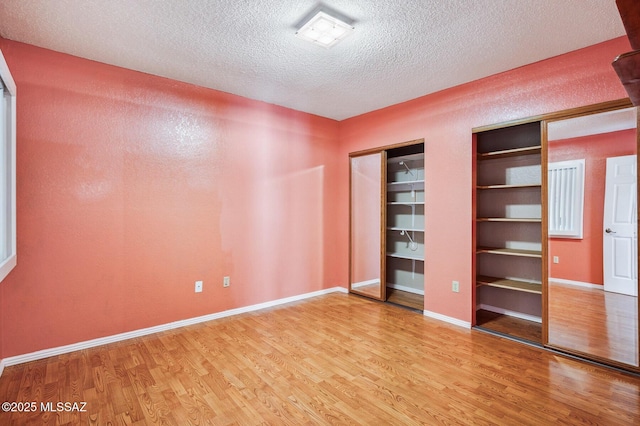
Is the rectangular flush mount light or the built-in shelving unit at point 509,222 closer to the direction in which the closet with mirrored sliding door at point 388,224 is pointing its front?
the rectangular flush mount light

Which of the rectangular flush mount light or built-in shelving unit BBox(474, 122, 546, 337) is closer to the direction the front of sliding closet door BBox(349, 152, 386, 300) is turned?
the rectangular flush mount light

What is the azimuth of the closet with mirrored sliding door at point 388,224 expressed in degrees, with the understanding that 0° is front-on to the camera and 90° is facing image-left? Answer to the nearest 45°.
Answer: approximately 45°

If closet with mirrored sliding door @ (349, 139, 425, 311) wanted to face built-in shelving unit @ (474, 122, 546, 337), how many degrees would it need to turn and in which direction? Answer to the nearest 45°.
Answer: approximately 90° to its left

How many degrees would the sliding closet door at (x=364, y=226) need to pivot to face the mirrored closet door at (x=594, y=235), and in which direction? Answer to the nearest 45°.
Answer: approximately 90° to its left

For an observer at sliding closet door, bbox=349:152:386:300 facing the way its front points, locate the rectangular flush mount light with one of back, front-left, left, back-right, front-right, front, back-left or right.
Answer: front-left

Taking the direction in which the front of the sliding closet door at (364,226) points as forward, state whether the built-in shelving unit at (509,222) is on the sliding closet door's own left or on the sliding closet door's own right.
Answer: on the sliding closet door's own left

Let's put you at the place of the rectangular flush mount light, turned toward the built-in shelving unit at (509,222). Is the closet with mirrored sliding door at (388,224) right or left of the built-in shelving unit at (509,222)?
left

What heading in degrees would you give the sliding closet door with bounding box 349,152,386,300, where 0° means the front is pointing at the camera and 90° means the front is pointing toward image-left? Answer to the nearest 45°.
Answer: approximately 45°

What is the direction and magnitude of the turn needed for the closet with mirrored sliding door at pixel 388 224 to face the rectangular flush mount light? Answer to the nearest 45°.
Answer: approximately 45° to its left

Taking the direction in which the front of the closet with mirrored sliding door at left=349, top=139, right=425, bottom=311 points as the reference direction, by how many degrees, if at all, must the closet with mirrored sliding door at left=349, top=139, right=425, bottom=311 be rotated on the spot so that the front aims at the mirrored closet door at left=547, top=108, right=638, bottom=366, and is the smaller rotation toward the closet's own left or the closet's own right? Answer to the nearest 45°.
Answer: approximately 90° to the closet's own left
